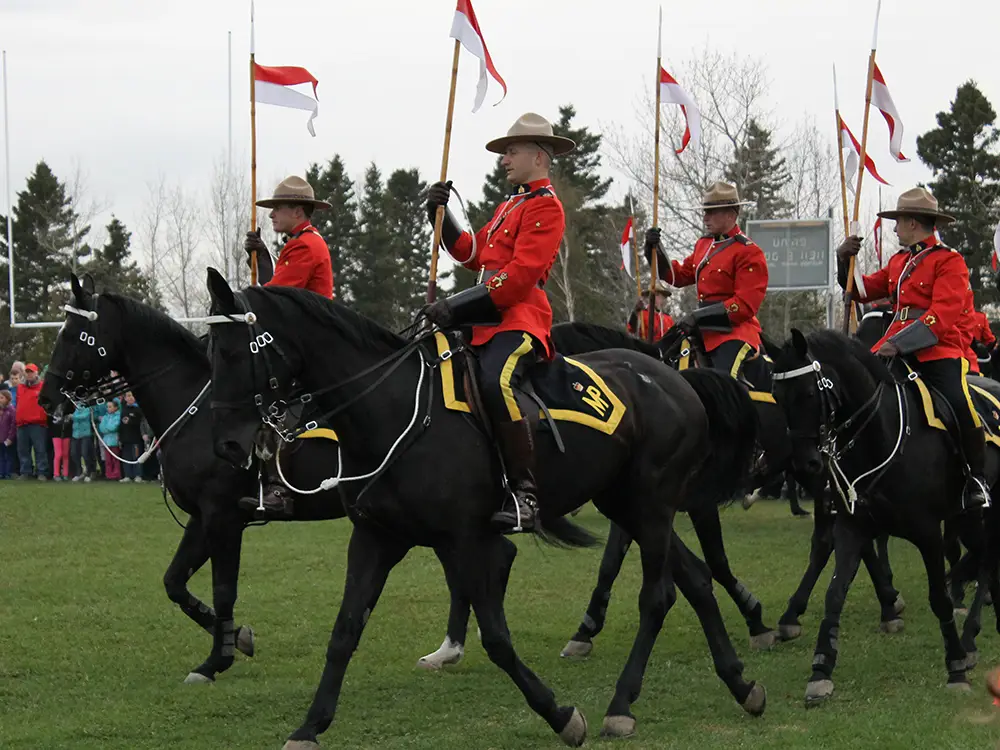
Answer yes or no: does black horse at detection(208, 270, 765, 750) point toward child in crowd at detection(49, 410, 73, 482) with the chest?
no

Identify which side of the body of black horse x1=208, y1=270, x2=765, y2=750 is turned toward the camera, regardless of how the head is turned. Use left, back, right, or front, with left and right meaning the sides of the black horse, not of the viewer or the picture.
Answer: left

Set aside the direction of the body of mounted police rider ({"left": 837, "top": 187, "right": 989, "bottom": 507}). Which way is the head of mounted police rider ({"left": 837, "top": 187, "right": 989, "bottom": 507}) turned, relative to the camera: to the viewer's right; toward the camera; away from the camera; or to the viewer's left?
to the viewer's left

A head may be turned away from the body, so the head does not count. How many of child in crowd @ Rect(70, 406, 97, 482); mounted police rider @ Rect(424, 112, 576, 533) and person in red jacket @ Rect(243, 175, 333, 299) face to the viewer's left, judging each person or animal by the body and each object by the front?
2

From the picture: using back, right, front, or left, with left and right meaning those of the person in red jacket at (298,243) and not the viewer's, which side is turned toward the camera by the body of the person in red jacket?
left

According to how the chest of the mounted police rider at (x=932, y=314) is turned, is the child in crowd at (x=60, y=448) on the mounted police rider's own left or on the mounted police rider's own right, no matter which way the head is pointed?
on the mounted police rider's own right

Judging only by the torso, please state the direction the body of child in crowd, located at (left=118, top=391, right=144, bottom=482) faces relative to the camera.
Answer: toward the camera

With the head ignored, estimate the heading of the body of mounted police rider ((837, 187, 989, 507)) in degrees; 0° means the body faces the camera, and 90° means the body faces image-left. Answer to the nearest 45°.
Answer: approximately 45°

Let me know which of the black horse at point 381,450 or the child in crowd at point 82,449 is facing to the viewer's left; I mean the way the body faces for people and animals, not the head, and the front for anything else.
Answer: the black horse

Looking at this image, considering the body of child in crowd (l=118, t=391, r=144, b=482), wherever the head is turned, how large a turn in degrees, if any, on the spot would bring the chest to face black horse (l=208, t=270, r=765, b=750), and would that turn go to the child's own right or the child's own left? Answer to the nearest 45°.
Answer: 0° — they already face it

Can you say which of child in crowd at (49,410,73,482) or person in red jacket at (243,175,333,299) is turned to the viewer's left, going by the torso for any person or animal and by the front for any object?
the person in red jacket

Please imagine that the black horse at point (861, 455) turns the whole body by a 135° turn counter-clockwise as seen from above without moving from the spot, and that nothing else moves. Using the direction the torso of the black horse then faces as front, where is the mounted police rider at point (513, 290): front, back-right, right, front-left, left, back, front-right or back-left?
back-right

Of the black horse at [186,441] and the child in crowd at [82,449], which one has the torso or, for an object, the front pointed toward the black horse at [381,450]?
the child in crowd

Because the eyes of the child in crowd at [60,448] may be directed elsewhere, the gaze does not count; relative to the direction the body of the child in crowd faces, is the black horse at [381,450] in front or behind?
in front

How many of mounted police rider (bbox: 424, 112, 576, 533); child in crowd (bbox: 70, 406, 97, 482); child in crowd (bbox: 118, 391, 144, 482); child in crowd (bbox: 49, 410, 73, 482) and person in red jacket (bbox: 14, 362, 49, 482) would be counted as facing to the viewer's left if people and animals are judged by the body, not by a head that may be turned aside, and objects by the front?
1

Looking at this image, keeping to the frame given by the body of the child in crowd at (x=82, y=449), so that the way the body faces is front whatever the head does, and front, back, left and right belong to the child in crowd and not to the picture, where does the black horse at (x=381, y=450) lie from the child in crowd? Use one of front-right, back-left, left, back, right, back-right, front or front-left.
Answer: front

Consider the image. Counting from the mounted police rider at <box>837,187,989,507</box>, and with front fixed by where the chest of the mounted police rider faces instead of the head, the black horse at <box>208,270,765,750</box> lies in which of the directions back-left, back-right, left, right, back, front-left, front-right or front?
front

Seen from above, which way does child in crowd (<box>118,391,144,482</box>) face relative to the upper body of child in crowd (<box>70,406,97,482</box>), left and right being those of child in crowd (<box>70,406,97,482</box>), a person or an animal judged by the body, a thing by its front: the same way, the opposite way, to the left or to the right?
the same way

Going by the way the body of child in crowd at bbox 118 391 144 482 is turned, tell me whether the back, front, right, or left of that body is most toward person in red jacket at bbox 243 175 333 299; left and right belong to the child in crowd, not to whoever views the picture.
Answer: front

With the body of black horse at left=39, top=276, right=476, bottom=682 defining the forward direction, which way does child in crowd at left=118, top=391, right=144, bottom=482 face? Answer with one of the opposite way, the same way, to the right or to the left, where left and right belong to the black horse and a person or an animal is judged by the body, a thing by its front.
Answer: to the left

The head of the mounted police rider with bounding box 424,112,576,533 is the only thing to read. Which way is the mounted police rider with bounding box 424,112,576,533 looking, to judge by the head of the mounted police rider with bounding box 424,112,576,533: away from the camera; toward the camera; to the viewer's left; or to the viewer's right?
to the viewer's left
